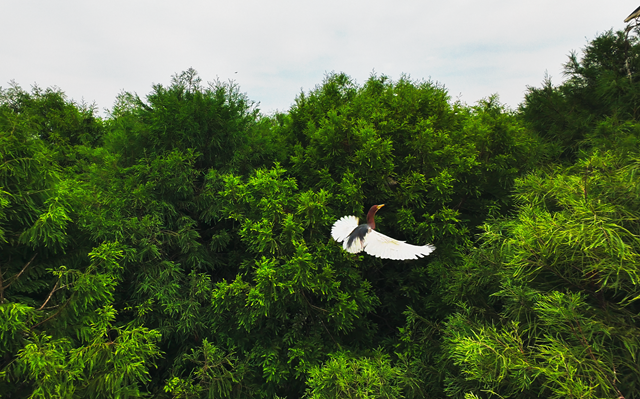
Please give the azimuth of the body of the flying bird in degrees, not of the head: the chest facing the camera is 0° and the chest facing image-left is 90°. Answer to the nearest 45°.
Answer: approximately 225°
